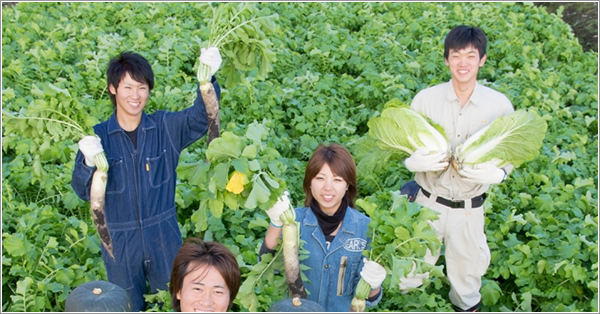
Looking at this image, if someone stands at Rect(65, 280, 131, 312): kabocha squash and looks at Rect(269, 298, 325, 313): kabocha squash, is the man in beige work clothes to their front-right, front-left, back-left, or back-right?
front-left

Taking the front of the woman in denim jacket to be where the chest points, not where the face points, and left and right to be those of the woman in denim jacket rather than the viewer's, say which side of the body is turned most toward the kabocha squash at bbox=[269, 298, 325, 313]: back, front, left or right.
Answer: front

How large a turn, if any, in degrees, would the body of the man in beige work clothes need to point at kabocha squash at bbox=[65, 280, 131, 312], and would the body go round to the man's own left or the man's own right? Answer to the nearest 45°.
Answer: approximately 45° to the man's own right

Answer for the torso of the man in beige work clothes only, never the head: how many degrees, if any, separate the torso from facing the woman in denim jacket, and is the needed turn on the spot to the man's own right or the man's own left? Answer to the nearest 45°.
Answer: approximately 45° to the man's own right

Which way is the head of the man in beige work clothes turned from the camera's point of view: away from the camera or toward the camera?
toward the camera

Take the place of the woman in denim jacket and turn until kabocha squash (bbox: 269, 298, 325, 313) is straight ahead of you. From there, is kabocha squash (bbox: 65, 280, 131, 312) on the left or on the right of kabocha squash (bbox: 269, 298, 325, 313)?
right

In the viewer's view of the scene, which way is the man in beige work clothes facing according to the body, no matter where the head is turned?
toward the camera

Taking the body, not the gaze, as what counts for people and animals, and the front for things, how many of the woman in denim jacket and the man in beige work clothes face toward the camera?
2

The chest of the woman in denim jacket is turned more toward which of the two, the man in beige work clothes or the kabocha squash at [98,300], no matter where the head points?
the kabocha squash

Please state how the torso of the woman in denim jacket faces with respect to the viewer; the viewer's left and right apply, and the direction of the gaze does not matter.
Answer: facing the viewer

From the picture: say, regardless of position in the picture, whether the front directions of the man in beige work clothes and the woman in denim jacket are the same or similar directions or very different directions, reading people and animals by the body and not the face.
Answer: same or similar directions

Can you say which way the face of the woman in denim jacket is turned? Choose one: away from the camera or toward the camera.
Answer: toward the camera
